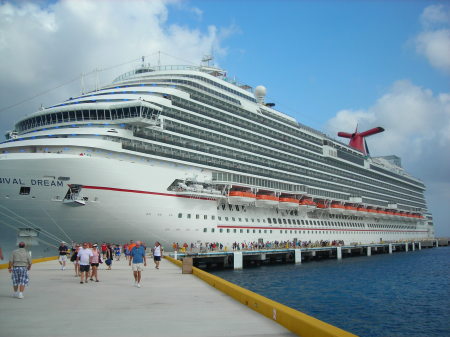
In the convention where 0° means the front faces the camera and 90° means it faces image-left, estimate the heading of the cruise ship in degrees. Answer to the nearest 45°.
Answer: approximately 45°

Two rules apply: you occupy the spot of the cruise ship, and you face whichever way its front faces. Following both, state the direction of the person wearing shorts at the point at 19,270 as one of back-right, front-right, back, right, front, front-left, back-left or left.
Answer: front-left
